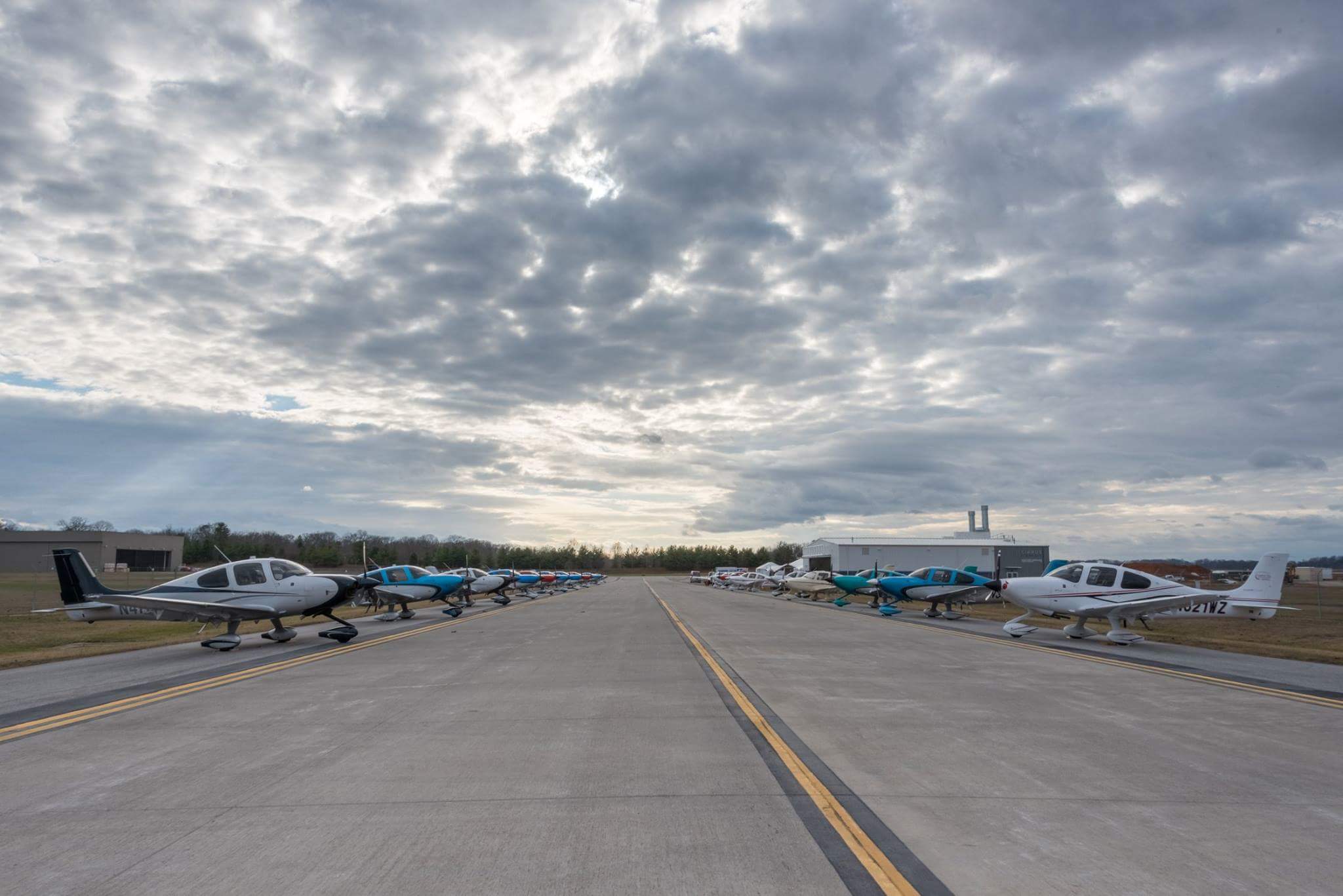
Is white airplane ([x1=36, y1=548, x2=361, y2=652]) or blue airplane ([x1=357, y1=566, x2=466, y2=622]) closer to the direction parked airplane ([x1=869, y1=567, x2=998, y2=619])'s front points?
the blue airplane

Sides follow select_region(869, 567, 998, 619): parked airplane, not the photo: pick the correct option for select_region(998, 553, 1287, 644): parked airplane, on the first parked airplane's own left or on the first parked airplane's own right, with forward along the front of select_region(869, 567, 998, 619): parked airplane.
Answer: on the first parked airplane's own left

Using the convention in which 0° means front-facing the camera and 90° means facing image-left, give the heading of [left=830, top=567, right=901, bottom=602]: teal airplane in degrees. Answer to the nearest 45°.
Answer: approximately 90°

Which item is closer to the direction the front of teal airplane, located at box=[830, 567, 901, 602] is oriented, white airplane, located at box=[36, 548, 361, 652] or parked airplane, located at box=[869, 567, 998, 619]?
the white airplane

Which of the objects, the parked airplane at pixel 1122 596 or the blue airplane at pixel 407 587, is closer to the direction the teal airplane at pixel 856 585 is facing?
the blue airplane

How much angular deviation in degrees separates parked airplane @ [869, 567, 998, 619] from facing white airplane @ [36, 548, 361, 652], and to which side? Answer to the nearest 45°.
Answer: approximately 45° to its left

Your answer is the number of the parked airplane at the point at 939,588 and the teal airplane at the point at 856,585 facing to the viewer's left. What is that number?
2

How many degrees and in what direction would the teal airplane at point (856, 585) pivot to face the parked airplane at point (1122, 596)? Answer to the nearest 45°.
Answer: approximately 90° to its left

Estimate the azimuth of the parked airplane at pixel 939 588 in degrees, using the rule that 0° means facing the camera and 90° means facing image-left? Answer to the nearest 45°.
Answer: approximately 90°

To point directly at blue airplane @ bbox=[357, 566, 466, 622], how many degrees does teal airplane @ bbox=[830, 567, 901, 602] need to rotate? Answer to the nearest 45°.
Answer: approximately 45° to its left

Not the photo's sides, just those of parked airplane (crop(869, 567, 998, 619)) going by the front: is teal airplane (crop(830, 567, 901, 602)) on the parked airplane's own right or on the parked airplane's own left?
on the parked airplane's own right
